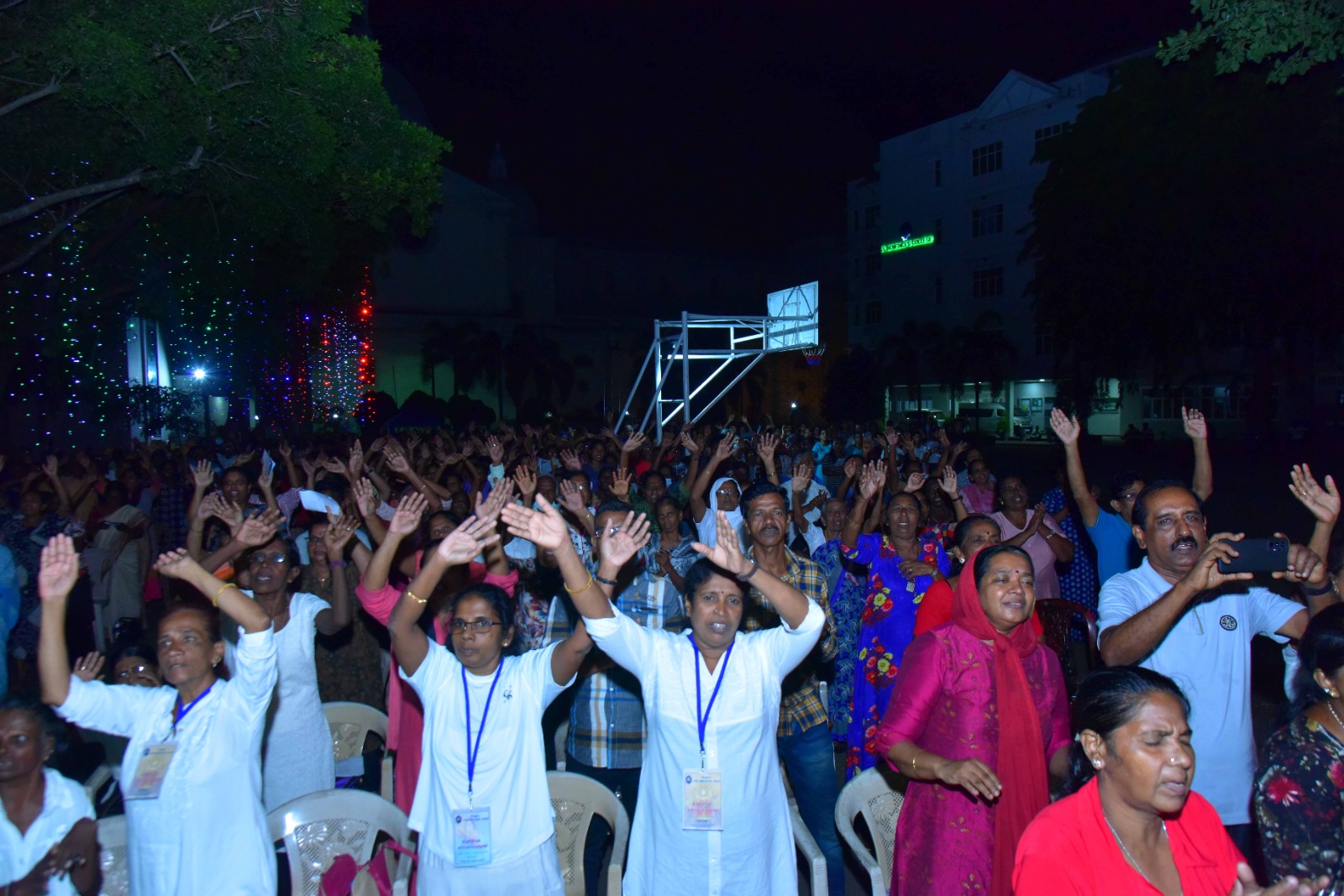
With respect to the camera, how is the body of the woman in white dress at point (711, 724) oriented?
toward the camera

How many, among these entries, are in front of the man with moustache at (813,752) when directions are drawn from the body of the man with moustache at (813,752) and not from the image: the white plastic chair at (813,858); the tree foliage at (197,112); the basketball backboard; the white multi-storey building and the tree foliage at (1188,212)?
1

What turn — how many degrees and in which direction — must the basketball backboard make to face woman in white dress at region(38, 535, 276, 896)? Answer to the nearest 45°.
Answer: approximately 135° to its right

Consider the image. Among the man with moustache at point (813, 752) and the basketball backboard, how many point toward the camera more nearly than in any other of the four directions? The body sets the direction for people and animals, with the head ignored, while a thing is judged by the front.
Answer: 1

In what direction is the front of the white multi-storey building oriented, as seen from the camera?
facing the viewer and to the left of the viewer

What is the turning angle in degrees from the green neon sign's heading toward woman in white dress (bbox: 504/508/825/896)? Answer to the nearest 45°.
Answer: approximately 45° to its left

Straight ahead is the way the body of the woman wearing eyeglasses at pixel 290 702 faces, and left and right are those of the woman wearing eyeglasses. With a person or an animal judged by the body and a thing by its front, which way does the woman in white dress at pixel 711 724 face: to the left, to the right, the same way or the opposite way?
the same way

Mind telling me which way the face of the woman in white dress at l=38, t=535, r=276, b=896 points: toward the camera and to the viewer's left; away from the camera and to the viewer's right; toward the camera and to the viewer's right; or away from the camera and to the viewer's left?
toward the camera and to the viewer's left

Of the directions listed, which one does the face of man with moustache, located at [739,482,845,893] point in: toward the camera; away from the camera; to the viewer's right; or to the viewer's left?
toward the camera

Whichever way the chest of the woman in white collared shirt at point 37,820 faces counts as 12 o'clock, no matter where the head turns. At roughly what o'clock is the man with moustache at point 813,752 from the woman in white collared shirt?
The man with moustache is roughly at 8 o'clock from the woman in white collared shirt.

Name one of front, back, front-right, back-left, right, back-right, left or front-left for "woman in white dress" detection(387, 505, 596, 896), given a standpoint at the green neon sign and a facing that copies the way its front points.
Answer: front-left

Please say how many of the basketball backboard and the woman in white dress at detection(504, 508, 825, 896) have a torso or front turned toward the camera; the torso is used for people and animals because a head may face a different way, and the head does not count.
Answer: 1

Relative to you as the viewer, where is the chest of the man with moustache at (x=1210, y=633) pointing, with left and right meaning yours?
facing the viewer and to the right of the viewer

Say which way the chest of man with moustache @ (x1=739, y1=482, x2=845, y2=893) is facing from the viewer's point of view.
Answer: toward the camera

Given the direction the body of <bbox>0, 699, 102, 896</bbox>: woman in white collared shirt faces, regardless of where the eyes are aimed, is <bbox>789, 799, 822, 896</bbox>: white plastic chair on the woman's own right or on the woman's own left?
on the woman's own left

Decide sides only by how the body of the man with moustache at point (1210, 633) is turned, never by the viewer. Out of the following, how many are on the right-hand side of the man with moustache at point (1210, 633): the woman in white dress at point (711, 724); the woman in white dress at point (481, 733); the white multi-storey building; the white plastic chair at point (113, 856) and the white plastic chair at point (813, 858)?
4

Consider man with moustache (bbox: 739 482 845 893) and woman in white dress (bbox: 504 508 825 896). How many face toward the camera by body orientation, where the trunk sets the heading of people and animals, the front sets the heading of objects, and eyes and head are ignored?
2

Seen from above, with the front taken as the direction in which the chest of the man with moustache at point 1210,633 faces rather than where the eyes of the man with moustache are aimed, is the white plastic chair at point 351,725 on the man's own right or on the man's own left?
on the man's own right

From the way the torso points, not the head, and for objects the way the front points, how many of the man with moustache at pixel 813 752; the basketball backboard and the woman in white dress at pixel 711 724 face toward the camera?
2
